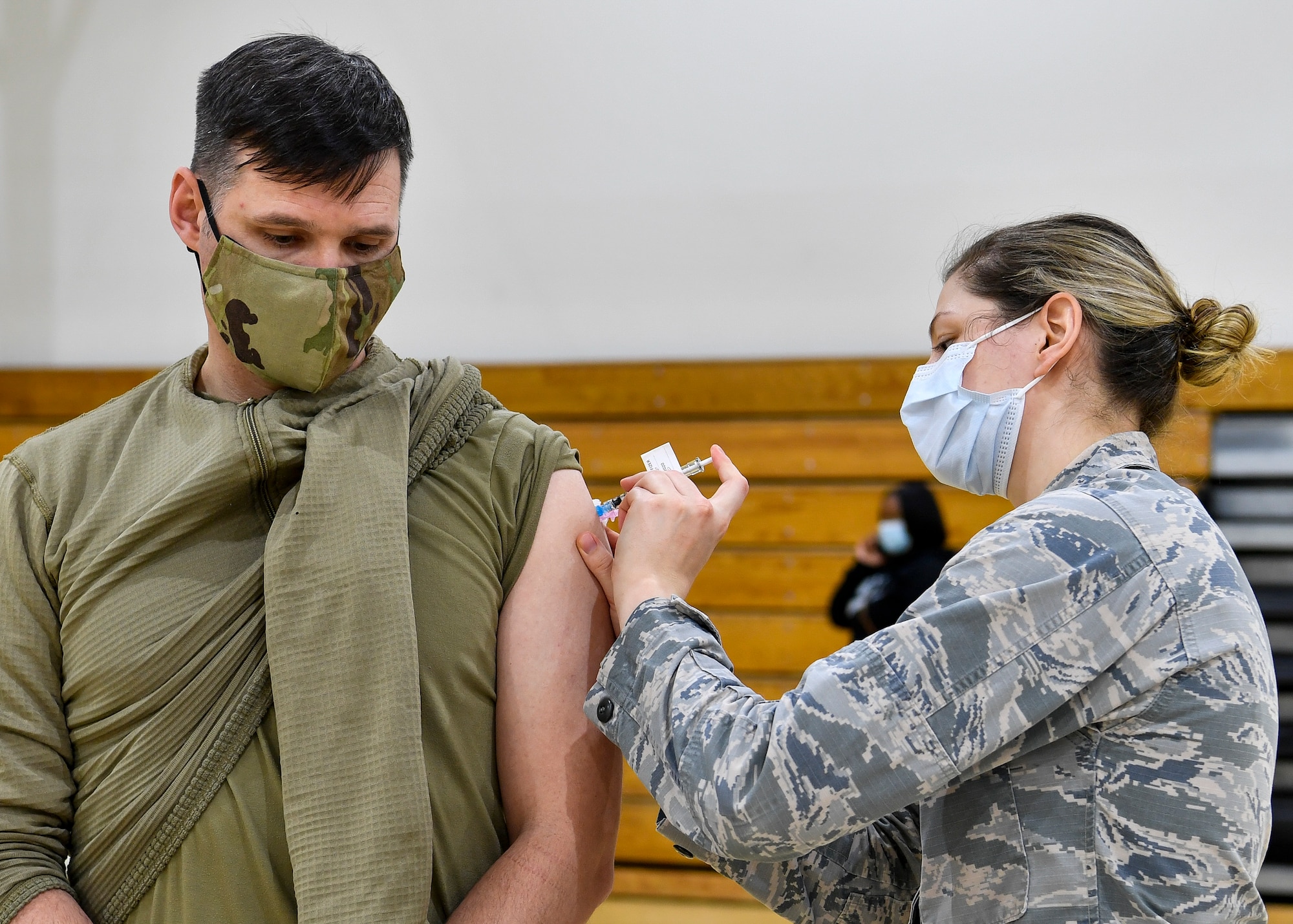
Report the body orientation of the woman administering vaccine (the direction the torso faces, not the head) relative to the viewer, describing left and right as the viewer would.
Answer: facing to the left of the viewer

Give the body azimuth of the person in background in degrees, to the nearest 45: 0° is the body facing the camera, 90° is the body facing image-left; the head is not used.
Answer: approximately 45°

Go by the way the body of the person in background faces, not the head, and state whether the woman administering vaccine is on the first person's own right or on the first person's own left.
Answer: on the first person's own left

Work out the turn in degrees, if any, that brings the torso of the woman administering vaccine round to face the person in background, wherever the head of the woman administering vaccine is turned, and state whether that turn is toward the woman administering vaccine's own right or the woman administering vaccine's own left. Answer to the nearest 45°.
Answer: approximately 90° to the woman administering vaccine's own right
